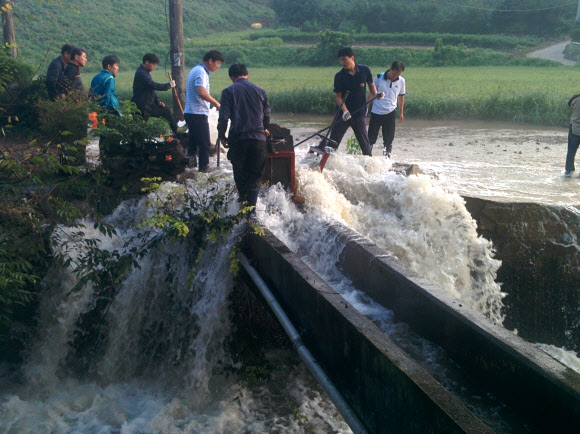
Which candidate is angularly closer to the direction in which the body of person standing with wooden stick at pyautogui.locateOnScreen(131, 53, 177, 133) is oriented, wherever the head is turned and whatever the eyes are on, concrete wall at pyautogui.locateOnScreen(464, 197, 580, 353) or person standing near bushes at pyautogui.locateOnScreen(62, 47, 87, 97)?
the concrete wall

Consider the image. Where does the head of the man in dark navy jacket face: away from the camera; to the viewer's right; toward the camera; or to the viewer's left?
away from the camera

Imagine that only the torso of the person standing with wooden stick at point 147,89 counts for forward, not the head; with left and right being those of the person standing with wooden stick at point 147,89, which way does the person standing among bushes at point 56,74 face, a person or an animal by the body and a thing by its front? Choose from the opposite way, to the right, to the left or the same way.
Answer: the same way

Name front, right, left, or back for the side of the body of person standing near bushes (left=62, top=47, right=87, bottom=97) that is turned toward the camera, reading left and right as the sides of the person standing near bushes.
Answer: right

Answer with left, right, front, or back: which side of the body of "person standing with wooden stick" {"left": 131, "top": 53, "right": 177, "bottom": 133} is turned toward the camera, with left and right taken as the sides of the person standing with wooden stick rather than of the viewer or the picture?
right

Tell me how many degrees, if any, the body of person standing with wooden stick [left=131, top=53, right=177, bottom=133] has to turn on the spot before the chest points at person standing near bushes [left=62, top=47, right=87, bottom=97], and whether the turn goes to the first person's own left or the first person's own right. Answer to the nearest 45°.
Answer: approximately 180°

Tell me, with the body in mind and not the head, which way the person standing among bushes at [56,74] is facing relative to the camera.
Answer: to the viewer's right

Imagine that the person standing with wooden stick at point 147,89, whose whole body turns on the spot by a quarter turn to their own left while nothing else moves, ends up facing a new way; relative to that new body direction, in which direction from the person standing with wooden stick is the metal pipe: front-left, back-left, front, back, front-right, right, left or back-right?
back

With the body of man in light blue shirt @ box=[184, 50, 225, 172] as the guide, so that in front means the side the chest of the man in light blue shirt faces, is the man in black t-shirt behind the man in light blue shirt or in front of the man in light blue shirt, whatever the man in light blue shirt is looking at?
in front

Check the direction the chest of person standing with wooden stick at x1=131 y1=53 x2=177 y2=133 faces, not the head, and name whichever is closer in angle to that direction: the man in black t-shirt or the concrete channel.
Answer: the man in black t-shirt

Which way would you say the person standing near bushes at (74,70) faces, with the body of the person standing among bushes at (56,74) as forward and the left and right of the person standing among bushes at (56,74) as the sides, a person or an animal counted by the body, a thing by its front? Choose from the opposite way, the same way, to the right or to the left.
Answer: the same way
